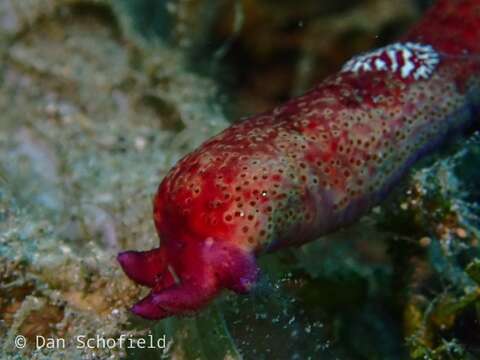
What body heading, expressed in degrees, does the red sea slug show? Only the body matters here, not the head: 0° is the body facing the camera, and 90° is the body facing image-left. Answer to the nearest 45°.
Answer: approximately 45°
